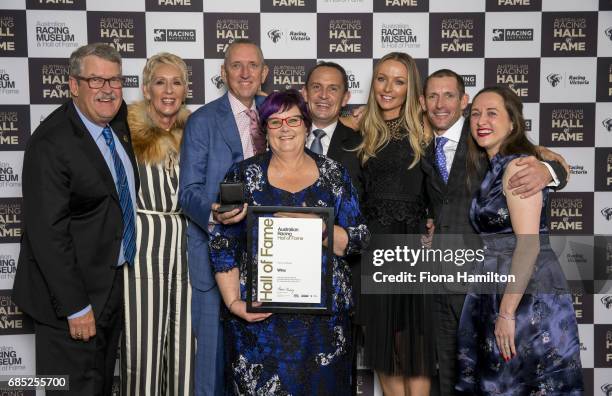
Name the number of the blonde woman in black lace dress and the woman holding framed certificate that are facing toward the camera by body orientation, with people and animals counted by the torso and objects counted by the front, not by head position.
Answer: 2

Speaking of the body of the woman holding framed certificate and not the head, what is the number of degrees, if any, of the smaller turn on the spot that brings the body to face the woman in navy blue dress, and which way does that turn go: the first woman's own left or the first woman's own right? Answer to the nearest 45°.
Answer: approximately 90° to the first woman's own left

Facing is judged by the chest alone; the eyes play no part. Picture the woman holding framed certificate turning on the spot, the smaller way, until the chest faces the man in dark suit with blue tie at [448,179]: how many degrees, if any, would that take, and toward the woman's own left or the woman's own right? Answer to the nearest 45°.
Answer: approximately 135° to the woman's own left

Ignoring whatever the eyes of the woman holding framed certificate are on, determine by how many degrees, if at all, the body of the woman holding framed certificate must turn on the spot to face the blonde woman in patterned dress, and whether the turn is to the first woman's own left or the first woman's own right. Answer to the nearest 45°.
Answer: approximately 135° to the first woman's own right

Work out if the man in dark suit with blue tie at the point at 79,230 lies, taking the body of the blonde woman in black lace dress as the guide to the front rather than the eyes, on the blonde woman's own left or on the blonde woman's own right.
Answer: on the blonde woman's own right

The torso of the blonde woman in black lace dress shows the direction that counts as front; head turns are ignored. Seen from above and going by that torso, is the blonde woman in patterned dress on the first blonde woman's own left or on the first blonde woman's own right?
on the first blonde woman's own right

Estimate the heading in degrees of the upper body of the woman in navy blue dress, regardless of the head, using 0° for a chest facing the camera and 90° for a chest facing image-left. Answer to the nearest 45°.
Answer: approximately 45°

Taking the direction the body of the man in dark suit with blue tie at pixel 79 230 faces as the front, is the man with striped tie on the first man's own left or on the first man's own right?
on the first man's own left

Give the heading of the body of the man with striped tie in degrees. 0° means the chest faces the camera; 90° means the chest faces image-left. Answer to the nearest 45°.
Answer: approximately 315°
